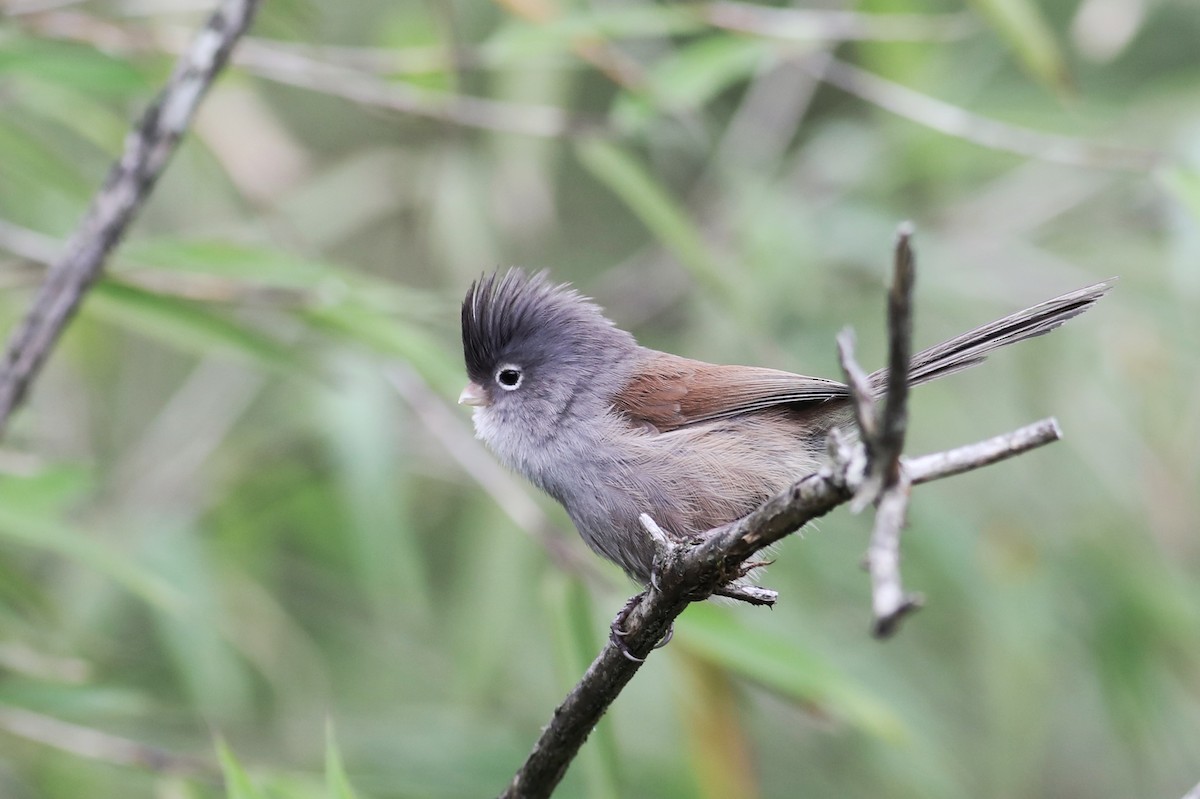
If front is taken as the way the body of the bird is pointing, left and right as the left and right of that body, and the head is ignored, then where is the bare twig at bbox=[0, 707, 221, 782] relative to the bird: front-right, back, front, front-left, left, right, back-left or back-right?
front

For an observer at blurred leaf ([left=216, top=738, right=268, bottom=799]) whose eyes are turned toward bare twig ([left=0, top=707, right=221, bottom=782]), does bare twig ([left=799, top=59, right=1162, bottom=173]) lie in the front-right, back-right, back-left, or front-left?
back-right

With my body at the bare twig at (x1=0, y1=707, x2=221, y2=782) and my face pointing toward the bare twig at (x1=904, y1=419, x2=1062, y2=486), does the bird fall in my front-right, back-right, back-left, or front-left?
front-left

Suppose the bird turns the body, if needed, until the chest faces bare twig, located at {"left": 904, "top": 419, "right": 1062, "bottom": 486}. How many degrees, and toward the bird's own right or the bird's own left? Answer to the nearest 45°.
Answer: approximately 135° to the bird's own left

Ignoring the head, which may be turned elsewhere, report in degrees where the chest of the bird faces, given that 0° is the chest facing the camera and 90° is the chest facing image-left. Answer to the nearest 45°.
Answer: approximately 90°

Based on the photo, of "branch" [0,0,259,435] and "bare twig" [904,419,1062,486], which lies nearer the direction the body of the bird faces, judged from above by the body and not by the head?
the branch

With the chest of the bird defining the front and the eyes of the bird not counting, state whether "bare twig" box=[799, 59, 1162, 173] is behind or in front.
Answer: behind

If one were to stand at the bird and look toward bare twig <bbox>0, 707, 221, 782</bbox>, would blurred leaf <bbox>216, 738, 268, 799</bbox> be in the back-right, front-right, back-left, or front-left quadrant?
front-left

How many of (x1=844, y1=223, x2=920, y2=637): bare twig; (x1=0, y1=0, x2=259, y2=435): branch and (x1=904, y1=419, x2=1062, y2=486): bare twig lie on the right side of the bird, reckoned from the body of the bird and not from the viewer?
0

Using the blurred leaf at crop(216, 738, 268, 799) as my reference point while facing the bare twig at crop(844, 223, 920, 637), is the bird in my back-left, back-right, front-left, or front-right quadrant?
front-left

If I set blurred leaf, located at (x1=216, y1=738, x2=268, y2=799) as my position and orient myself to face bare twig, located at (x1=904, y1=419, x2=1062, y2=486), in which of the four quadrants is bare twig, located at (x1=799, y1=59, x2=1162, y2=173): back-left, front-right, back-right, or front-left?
front-left
